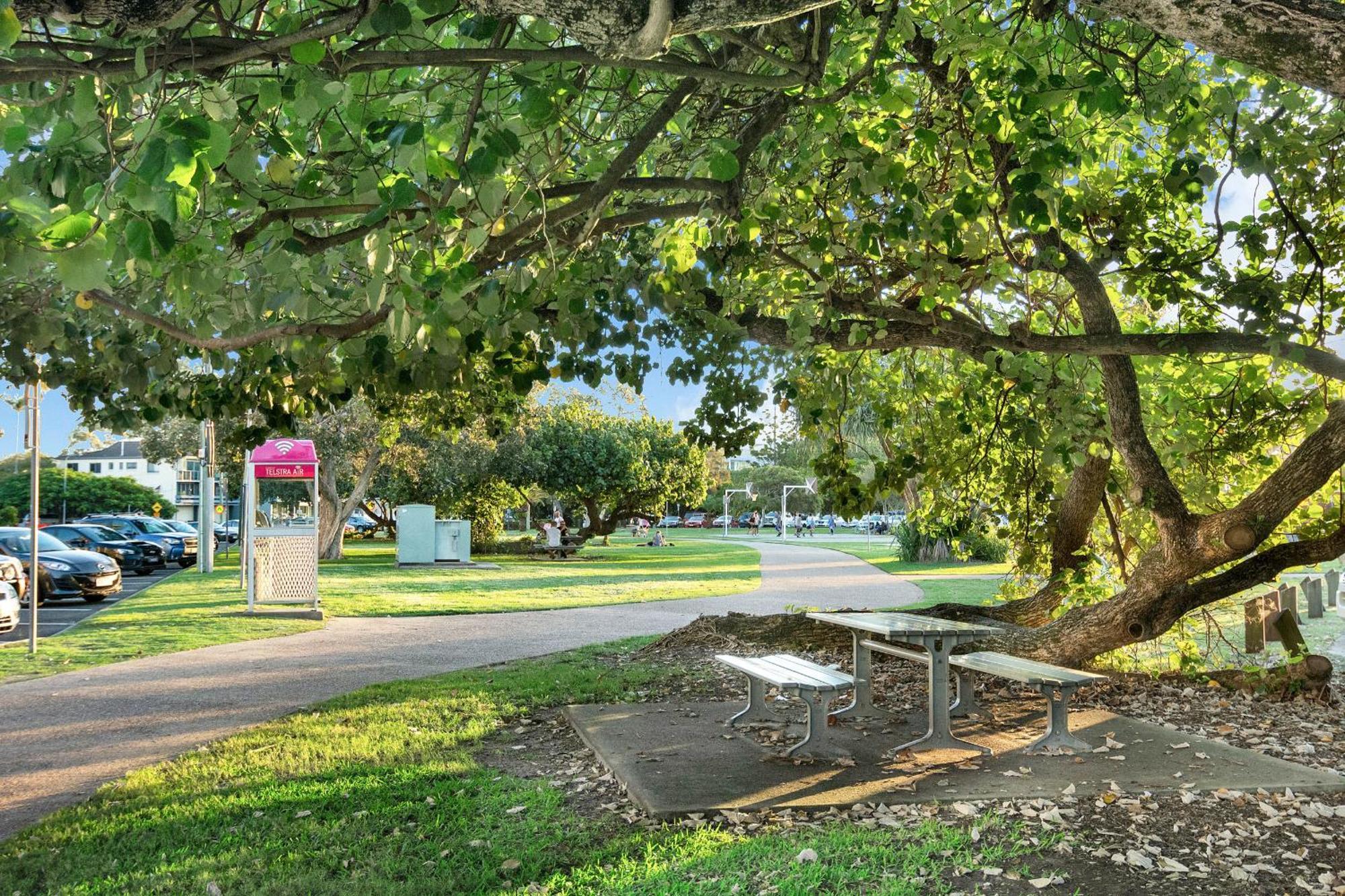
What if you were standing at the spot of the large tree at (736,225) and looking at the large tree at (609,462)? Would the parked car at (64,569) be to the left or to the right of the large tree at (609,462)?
left

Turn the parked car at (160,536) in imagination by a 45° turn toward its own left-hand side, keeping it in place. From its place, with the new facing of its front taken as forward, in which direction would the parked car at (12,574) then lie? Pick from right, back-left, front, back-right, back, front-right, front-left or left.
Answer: right

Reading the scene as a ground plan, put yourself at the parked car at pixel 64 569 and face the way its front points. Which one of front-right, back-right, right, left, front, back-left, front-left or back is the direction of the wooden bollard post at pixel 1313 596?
front

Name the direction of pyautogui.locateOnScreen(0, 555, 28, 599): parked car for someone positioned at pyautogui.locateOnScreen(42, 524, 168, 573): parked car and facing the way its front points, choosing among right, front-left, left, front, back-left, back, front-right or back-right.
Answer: front-right

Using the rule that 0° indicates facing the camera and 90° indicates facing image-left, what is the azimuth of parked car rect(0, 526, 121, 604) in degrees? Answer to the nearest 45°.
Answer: approximately 315°

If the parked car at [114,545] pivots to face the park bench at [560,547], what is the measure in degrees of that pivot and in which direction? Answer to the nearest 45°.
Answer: approximately 45° to its left

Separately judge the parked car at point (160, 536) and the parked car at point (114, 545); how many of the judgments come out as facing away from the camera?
0

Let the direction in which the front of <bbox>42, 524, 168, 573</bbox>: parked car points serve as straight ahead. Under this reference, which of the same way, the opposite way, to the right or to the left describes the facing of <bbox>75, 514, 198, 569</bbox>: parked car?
the same way

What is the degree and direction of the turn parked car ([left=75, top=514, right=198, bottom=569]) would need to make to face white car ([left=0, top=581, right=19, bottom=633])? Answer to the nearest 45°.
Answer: approximately 45° to its right

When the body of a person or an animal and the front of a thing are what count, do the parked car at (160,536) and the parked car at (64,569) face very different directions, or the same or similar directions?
same or similar directions

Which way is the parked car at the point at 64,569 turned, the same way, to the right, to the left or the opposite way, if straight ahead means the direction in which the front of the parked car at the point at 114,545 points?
the same way
